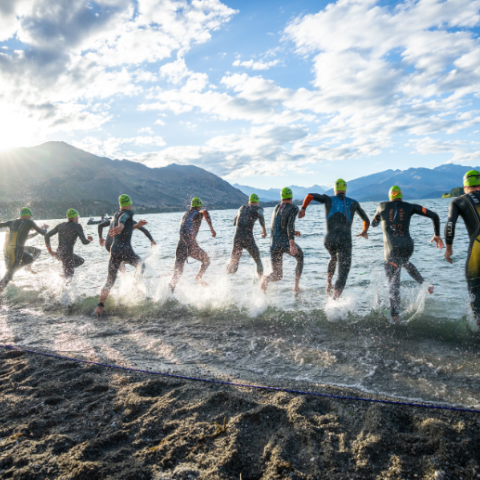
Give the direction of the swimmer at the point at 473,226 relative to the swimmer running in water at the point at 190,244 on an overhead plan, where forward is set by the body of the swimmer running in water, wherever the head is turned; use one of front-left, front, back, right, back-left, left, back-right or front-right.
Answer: right

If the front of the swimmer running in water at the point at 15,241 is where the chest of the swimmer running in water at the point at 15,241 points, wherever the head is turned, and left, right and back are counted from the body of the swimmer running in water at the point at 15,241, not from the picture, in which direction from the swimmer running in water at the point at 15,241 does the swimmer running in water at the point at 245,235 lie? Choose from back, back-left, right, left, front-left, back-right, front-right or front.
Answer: right

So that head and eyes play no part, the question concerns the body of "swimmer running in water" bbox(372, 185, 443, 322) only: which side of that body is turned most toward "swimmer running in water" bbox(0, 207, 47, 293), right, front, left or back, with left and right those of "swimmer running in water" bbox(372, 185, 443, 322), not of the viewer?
left

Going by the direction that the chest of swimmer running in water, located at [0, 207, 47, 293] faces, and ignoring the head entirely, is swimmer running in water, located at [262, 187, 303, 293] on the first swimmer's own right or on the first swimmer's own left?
on the first swimmer's own right

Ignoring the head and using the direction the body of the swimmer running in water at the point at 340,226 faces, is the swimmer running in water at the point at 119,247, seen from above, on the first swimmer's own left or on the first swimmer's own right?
on the first swimmer's own left

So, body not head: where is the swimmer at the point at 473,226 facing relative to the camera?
away from the camera

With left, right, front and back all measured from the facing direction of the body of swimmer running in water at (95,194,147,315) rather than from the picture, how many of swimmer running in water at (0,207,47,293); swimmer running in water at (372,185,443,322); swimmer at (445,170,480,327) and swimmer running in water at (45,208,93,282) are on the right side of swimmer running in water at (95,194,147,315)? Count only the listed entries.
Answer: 2

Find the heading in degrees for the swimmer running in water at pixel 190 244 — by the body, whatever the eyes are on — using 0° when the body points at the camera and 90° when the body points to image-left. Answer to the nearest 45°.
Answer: approximately 225°

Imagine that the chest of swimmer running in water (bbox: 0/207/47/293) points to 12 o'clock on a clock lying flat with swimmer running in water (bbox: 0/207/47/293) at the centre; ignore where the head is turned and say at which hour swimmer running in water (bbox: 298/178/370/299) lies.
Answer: swimmer running in water (bbox: 298/178/370/299) is roughly at 3 o'clock from swimmer running in water (bbox: 0/207/47/293).

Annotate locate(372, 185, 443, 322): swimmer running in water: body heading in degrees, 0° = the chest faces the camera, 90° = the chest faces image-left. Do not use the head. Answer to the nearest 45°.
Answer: approximately 180°

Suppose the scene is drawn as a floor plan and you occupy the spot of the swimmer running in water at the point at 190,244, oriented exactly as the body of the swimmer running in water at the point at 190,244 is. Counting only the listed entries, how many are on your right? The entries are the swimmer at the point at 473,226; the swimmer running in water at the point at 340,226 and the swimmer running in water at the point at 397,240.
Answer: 3

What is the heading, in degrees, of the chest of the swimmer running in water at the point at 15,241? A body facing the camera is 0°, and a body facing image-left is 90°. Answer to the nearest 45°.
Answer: approximately 225°

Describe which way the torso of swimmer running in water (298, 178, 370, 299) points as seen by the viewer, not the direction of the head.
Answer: away from the camera
